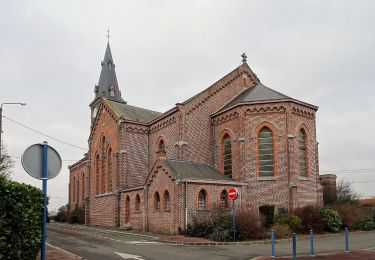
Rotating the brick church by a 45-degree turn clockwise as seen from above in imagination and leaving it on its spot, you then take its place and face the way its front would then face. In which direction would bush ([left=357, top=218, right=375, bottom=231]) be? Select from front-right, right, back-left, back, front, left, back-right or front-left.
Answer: right

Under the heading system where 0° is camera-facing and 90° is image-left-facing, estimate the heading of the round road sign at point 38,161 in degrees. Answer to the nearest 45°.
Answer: approximately 180°

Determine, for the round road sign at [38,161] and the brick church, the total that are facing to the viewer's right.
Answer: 0

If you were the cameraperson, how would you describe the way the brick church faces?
facing away from the viewer and to the left of the viewer

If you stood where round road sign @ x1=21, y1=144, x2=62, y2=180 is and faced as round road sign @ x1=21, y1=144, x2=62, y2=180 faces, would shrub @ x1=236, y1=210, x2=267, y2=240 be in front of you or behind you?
in front

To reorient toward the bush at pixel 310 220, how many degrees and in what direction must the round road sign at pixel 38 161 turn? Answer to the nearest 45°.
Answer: approximately 45° to its right

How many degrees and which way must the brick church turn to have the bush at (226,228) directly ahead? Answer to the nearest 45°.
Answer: approximately 135° to its left
